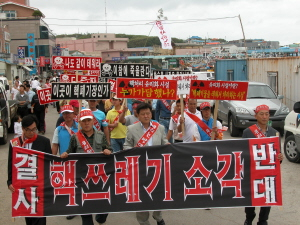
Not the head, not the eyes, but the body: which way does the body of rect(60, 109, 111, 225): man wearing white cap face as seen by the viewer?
toward the camera

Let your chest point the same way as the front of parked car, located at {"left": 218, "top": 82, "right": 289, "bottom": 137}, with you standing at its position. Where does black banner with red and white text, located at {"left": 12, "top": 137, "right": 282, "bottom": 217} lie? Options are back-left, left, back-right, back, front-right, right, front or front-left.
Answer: front-right

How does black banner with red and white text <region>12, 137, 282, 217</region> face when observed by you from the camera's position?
facing the viewer

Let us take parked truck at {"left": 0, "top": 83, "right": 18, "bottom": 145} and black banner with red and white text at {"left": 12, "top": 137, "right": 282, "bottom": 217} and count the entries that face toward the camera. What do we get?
1

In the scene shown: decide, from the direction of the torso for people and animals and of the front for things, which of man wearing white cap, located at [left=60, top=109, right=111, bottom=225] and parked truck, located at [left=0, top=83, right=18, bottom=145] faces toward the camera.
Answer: the man wearing white cap

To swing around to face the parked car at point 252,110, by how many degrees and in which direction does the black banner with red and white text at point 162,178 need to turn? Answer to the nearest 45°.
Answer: approximately 180°

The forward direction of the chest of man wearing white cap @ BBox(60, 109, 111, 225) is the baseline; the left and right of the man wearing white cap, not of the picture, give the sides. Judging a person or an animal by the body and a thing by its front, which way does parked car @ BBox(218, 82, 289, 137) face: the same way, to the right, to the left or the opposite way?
the same way

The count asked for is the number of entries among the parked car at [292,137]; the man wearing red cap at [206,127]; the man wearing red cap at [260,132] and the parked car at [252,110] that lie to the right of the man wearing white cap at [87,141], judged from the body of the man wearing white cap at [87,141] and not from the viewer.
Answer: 0

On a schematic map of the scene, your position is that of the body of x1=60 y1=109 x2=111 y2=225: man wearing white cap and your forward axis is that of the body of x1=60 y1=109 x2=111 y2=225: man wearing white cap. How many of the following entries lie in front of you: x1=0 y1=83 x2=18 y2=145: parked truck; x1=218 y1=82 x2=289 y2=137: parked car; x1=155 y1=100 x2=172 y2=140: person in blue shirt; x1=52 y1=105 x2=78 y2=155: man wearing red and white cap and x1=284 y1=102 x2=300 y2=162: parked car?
0

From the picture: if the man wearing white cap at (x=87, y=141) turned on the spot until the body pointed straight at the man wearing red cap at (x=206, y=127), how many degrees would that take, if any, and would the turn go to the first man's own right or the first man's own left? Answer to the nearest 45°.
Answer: approximately 135° to the first man's own left

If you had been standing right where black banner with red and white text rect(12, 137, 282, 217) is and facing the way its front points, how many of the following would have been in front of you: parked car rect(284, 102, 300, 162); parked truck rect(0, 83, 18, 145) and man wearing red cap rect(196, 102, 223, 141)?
0

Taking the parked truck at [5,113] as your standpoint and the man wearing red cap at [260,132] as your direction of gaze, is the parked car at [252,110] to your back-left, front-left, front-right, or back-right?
front-left

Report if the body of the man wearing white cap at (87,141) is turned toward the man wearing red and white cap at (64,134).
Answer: no
